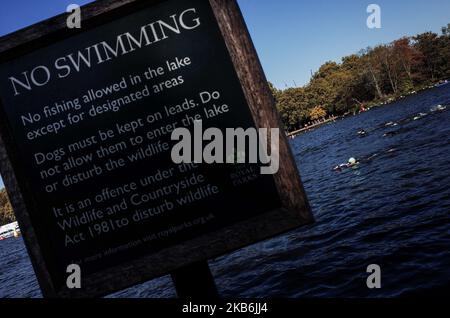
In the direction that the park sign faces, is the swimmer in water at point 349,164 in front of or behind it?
behind

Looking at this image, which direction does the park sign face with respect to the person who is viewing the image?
facing the viewer
